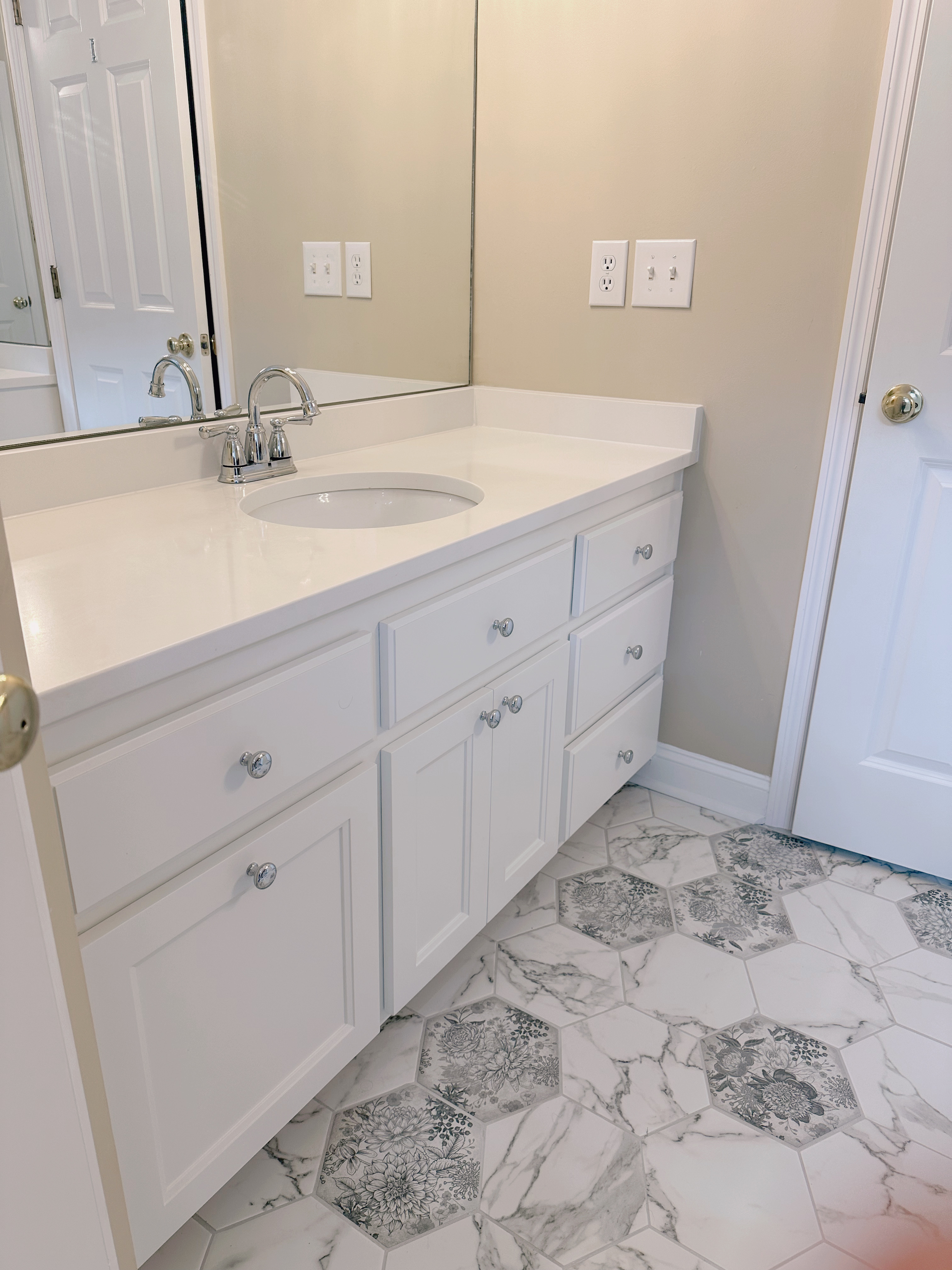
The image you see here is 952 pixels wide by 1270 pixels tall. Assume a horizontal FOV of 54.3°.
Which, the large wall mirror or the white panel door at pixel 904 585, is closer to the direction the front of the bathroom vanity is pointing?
the white panel door

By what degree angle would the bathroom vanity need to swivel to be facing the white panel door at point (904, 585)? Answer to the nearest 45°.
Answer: approximately 90° to its left
